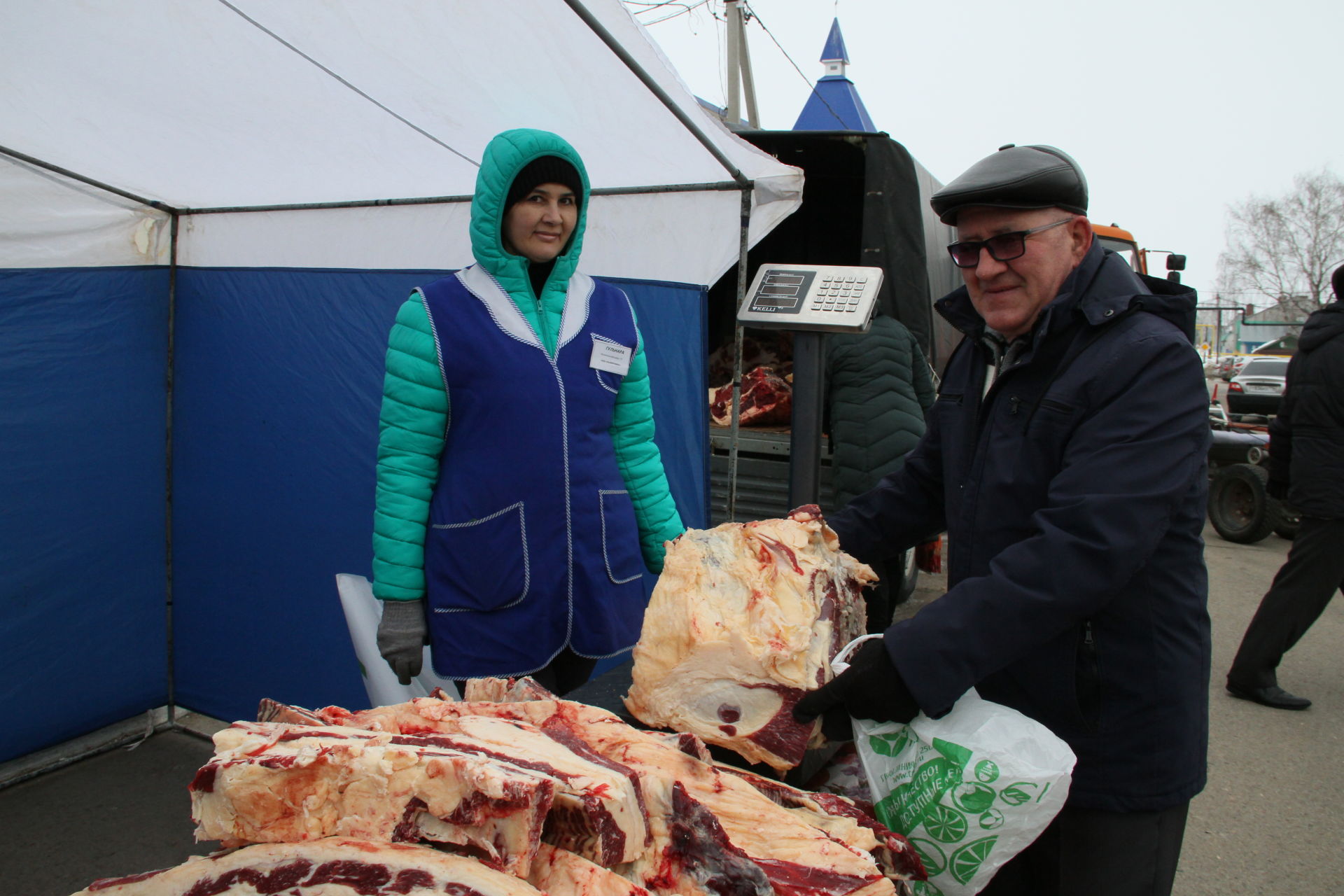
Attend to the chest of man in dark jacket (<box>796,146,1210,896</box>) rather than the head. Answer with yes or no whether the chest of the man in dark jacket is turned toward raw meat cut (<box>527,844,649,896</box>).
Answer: yes

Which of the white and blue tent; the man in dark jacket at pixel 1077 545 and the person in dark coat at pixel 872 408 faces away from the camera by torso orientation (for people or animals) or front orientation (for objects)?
the person in dark coat

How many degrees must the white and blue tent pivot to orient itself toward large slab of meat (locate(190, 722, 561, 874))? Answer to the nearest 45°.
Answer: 0° — it already faces it

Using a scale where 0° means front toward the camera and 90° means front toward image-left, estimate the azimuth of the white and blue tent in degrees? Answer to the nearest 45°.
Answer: approximately 0°

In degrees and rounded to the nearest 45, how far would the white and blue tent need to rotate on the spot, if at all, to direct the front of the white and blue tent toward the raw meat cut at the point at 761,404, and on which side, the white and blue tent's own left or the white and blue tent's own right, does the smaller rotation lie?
approximately 135° to the white and blue tent's own left

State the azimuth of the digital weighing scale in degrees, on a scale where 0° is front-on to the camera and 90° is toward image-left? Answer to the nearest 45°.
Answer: approximately 0°

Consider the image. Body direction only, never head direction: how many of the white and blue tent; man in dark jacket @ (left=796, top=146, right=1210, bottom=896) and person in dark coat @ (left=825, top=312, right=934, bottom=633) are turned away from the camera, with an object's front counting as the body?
1

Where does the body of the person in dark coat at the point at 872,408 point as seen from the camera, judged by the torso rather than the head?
away from the camera

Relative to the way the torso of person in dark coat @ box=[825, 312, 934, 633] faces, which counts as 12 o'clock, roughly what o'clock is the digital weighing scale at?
The digital weighing scale is roughly at 6 o'clock from the person in dark coat.

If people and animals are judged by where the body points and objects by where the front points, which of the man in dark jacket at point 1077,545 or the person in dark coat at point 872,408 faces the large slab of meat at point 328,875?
the man in dark jacket

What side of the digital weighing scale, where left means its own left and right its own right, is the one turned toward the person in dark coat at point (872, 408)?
back

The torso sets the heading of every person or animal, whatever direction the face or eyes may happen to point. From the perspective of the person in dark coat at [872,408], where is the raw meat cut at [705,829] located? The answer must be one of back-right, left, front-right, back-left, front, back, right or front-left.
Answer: back

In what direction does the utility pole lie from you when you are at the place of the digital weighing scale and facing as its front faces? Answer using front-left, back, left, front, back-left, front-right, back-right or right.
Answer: back
